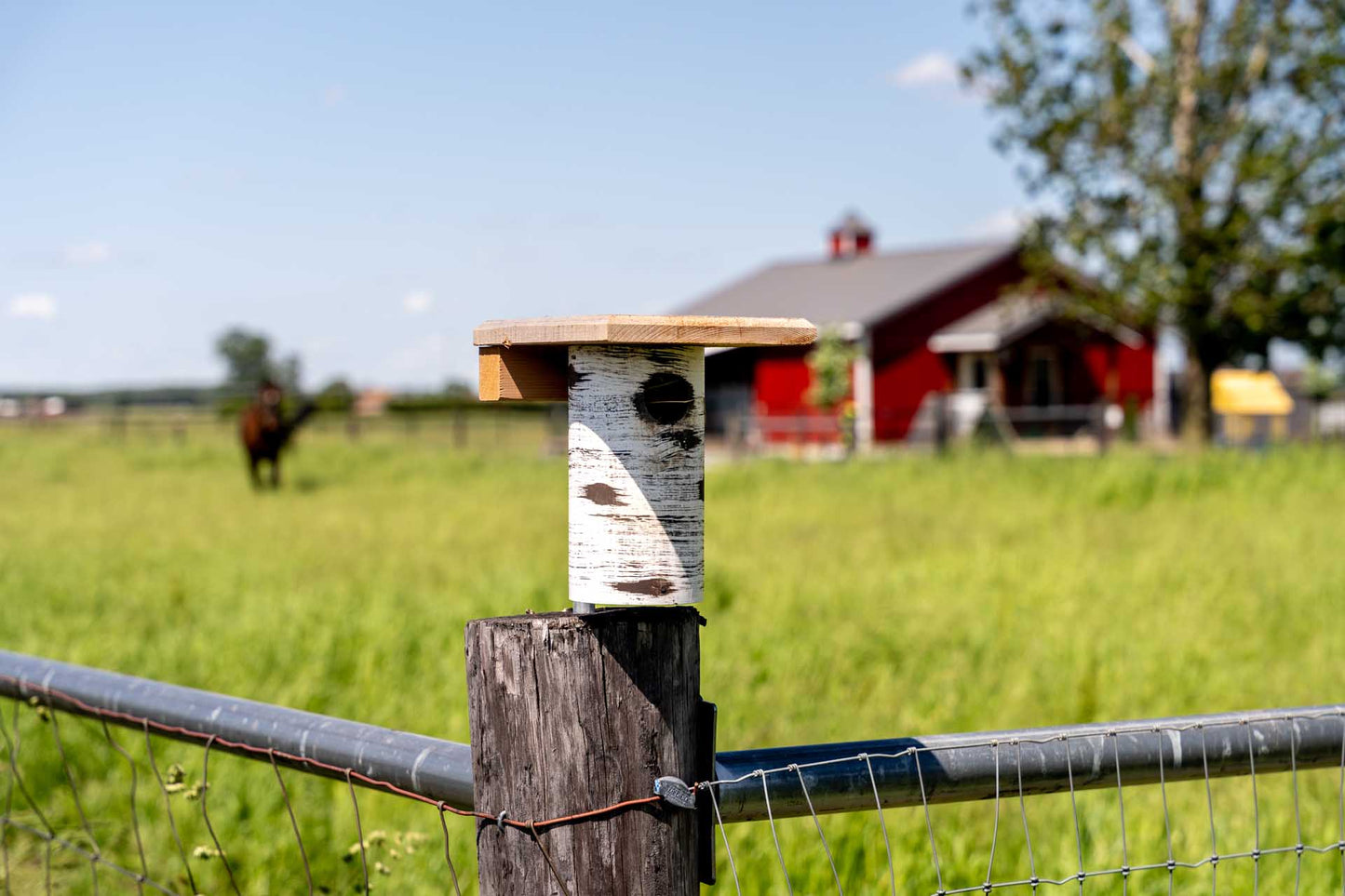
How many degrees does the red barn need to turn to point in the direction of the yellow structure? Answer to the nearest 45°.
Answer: approximately 90° to its left

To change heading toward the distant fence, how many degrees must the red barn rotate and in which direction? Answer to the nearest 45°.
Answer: approximately 135° to its right

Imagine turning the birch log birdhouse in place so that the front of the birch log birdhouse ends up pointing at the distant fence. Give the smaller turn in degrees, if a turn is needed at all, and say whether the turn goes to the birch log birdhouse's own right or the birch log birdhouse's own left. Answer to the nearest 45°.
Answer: approximately 135° to the birch log birdhouse's own left

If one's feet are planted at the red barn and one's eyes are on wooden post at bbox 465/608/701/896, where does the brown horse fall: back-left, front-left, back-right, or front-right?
front-right

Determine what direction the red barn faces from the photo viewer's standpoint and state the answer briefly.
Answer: facing the viewer and to the right of the viewer

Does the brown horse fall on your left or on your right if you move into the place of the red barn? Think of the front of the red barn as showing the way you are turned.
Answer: on your right

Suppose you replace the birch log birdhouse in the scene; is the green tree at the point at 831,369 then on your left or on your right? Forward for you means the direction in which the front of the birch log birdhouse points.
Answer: on your left

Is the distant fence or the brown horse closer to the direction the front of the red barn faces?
the brown horse

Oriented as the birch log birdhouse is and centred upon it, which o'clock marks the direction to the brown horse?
The brown horse is roughly at 7 o'clock from the birch log birdhouse.

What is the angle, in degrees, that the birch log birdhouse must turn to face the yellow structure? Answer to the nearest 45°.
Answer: approximately 90° to its left

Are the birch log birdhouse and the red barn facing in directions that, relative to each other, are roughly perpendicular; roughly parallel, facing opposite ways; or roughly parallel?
roughly parallel

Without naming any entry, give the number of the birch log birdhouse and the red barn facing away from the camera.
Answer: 0
